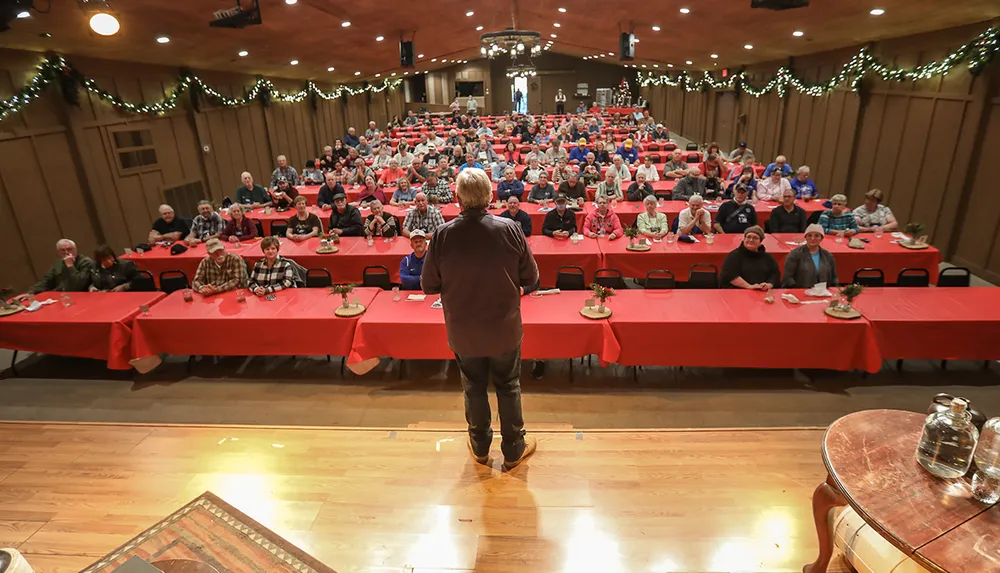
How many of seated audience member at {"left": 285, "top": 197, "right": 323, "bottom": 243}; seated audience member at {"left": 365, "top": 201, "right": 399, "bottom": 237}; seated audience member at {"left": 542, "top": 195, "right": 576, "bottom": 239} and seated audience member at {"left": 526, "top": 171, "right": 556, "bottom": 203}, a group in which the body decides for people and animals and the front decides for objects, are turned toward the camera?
4

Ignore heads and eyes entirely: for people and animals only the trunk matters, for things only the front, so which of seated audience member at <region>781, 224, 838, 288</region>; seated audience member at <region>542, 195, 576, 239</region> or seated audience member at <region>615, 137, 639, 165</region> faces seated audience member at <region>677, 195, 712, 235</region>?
seated audience member at <region>615, 137, 639, 165</region>

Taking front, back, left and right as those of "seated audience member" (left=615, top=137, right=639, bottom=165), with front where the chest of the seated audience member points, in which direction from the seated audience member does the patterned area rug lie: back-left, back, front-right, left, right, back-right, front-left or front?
front

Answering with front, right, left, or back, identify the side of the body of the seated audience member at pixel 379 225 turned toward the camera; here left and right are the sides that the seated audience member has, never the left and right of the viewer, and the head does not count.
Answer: front

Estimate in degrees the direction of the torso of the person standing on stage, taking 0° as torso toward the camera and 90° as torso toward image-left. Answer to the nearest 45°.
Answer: approximately 180°

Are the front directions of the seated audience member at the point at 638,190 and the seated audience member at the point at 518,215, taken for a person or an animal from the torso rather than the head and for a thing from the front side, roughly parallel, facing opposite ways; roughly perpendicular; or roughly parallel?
roughly parallel

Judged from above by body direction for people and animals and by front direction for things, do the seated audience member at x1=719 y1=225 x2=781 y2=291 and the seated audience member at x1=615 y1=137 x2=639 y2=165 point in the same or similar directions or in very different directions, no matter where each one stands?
same or similar directions

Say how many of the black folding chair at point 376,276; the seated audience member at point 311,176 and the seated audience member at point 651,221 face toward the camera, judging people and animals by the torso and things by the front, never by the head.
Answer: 3

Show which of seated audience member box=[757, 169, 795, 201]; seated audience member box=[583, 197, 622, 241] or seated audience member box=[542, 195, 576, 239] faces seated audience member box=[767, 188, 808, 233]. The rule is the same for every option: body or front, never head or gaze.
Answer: seated audience member box=[757, 169, 795, 201]

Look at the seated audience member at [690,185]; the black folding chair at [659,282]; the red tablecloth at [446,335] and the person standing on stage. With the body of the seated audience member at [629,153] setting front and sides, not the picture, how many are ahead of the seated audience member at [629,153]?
4

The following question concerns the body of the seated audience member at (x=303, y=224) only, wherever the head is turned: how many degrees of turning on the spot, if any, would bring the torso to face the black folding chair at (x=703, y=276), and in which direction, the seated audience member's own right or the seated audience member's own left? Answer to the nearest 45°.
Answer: approximately 45° to the seated audience member's own left

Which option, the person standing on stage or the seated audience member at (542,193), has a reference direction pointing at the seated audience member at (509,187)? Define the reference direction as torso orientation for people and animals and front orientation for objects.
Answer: the person standing on stage

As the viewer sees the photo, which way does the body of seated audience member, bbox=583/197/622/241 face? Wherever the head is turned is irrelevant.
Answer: toward the camera

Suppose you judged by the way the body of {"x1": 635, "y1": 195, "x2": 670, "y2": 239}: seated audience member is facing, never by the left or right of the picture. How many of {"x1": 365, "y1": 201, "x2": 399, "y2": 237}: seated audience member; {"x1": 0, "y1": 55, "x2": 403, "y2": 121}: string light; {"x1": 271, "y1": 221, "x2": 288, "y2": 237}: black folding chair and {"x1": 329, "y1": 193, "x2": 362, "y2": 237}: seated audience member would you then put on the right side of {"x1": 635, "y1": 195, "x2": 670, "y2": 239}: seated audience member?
4

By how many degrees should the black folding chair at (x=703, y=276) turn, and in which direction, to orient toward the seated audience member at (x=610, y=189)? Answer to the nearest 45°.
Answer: approximately 135° to its right

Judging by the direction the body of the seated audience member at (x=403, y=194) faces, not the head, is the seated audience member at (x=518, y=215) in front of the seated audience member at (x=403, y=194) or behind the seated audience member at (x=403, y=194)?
in front

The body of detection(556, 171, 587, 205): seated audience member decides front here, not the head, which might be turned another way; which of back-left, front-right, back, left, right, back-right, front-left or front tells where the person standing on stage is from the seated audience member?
front
